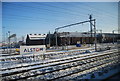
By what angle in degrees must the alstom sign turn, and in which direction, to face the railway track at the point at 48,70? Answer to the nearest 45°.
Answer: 0° — it already faces it

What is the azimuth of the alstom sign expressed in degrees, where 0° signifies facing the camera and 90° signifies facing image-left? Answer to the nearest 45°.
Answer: approximately 0°
